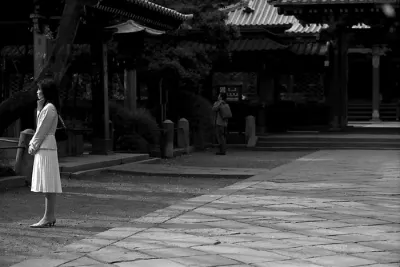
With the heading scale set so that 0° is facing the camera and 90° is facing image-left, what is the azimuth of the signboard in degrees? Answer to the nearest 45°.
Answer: approximately 0°

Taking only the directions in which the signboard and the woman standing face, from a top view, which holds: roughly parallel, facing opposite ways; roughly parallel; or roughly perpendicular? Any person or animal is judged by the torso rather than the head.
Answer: roughly perpendicular

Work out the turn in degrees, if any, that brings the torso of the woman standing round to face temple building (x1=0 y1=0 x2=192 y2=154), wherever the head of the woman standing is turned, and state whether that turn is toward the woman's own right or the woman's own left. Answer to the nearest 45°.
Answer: approximately 90° to the woman's own right

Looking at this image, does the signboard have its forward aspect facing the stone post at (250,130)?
yes

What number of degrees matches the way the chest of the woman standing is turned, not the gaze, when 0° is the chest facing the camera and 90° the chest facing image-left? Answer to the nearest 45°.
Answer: approximately 90°

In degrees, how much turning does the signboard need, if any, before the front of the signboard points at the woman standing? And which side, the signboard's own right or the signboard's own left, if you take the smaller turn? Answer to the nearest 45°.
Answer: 0° — it already faces them

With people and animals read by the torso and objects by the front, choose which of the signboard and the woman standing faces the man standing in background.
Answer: the signboard

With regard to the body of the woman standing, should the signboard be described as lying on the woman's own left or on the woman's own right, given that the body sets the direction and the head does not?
on the woman's own right
